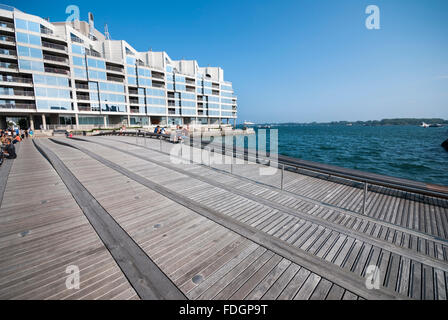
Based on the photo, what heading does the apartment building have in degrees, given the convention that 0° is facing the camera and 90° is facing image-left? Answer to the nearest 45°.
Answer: approximately 315°
